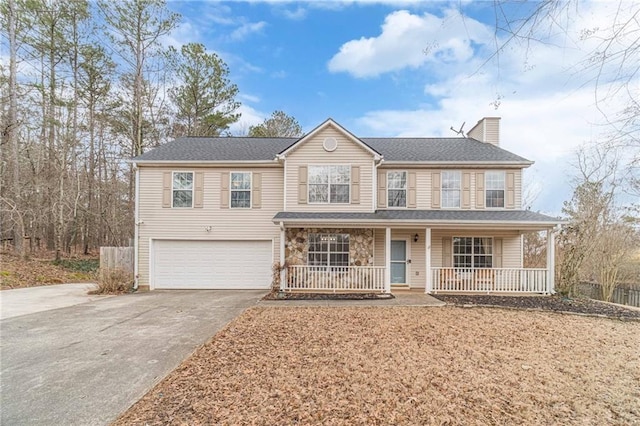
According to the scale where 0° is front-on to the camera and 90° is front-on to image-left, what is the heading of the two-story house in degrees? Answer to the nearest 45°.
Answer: approximately 0°

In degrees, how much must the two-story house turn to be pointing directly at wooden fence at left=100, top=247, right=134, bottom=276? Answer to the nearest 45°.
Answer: approximately 90° to its right

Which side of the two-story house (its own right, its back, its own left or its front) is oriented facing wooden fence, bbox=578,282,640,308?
left
